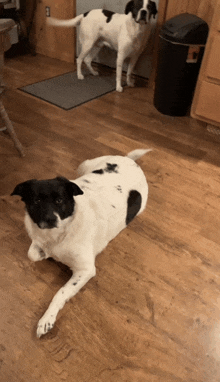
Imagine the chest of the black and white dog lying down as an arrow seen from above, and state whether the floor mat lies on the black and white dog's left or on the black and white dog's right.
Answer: on the black and white dog's right

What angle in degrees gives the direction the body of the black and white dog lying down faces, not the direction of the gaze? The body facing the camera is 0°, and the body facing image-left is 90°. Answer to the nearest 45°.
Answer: approximately 45°

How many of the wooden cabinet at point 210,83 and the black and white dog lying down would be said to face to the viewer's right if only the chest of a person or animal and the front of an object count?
0

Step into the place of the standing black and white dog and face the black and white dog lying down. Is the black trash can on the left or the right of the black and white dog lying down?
left

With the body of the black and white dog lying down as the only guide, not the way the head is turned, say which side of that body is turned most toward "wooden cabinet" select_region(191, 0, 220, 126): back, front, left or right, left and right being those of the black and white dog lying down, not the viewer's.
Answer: back

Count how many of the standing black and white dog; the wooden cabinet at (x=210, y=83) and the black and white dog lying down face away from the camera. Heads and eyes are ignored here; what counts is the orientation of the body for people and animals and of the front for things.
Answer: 0

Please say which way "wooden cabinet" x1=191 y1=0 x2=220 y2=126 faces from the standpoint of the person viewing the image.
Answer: facing the viewer and to the left of the viewer

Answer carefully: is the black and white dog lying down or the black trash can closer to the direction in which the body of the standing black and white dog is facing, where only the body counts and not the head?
the black trash can

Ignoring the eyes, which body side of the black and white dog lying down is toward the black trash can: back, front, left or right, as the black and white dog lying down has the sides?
back

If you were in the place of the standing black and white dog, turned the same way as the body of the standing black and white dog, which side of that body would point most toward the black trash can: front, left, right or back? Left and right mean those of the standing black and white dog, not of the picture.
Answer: front
